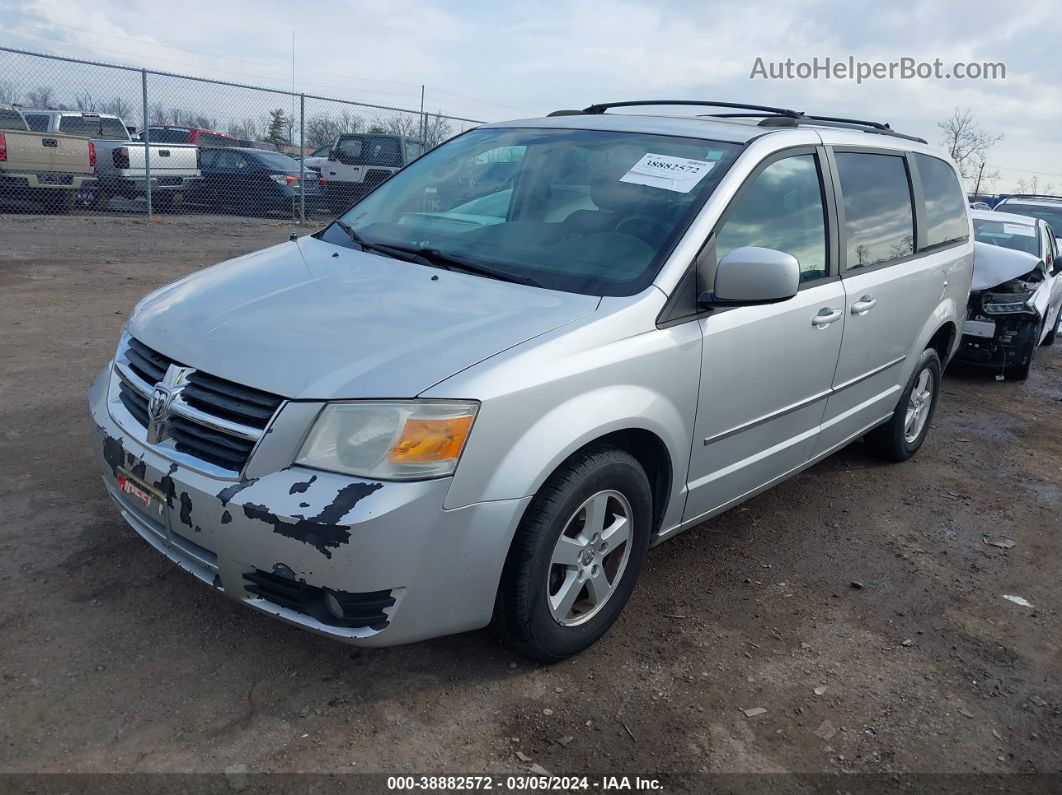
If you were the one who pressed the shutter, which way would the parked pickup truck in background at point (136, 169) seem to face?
facing away from the viewer and to the left of the viewer

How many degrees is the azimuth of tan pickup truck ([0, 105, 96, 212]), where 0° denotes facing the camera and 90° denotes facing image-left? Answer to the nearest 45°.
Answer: approximately 135°

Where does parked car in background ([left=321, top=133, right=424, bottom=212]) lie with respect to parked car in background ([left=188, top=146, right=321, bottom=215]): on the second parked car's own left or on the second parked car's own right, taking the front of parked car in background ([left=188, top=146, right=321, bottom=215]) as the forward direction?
on the second parked car's own right

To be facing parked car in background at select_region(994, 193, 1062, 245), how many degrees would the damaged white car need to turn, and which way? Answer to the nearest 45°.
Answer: approximately 135° to its right

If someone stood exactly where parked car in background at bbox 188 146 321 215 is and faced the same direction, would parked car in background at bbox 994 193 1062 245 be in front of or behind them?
behind

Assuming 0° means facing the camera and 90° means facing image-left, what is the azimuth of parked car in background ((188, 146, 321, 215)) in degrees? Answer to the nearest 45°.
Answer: approximately 135°

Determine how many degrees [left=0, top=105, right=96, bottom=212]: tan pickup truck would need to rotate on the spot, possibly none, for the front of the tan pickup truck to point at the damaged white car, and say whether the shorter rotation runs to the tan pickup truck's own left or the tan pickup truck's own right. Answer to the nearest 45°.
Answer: approximately 180°

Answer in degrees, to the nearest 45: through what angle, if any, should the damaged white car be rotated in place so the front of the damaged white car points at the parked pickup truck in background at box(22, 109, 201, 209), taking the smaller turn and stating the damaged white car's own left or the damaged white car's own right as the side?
approximately 45° to the damaged white car's own right

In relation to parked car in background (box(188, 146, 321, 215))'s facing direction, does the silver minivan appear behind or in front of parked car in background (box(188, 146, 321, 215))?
behind

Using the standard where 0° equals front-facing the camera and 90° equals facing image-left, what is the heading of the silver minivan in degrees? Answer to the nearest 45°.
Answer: approximately 45°
